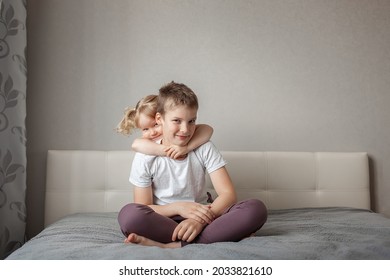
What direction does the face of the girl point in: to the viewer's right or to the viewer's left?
to the viewer's right

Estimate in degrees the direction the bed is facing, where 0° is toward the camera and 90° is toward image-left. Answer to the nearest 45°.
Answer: approximately 0°

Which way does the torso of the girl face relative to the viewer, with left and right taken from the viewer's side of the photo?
facing the viewer

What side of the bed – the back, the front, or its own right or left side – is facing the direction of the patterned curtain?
right
